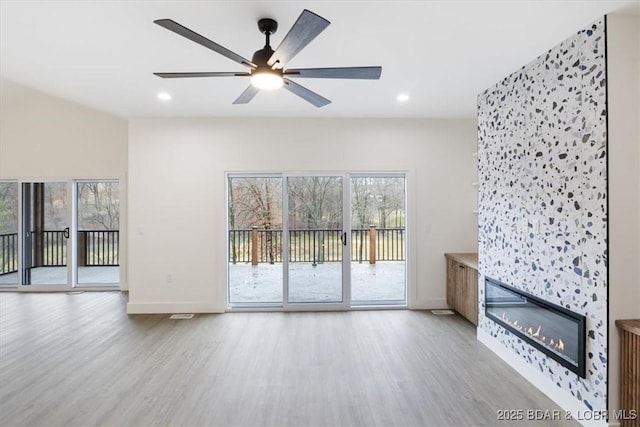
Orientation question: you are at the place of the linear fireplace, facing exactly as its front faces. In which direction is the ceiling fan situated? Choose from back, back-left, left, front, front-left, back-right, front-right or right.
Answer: front

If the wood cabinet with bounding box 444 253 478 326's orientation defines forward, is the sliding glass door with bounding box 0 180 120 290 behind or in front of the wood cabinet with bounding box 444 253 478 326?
in front

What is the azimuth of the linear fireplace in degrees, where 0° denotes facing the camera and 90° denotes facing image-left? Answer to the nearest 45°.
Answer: approximately 45°

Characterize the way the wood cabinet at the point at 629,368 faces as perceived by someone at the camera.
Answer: facing the viewer and to the left of the viewer

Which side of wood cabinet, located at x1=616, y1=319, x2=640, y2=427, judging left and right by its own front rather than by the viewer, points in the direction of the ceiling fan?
front

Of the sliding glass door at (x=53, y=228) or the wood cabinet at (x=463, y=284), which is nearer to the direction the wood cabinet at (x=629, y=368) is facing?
the sliding glass door

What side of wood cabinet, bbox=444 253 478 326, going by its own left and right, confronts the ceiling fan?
front

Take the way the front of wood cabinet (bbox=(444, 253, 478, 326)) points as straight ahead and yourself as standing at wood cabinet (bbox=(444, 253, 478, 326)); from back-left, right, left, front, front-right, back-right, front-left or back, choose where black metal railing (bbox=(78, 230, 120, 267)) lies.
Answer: front-right

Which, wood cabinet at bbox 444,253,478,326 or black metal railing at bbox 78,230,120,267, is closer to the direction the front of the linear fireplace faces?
the black metal railing

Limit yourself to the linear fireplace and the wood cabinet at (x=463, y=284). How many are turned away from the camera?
0

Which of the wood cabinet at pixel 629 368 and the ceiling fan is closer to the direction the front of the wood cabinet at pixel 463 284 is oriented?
the ceiling fan

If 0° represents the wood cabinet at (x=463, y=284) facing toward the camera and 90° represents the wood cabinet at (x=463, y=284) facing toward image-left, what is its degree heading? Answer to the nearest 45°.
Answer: approximately 45°

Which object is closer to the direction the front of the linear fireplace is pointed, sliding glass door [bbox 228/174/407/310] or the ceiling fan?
the ceiling fan
